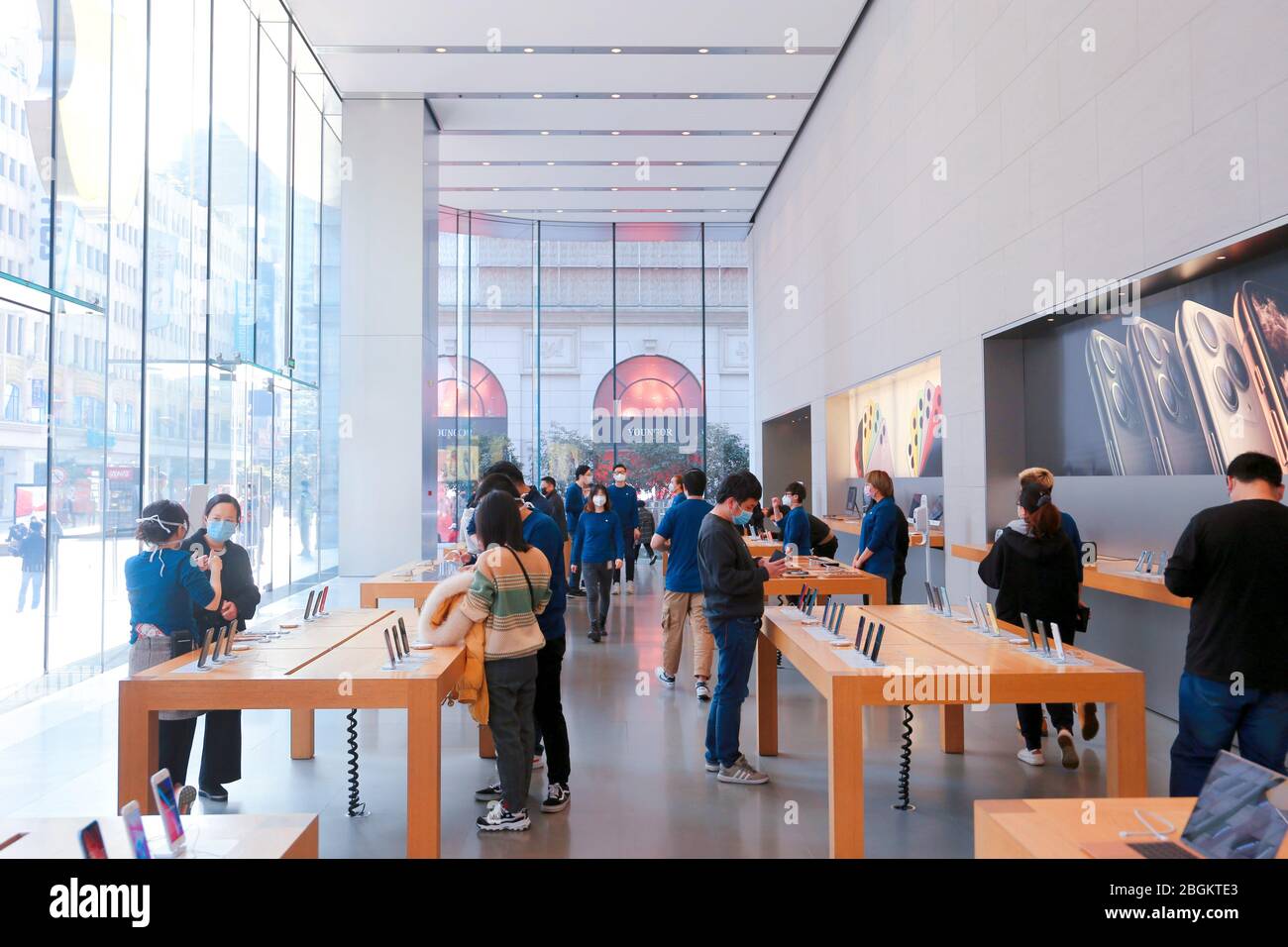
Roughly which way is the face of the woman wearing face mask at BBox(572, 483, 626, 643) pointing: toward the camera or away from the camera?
toward the camera

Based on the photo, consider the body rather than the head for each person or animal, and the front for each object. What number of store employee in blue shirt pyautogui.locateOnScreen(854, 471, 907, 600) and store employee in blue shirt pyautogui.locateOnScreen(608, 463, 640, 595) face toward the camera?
1

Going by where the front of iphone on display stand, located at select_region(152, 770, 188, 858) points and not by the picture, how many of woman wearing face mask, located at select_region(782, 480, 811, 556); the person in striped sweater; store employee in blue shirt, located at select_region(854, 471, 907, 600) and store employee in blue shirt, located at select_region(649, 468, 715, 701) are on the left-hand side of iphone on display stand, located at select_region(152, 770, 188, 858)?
4

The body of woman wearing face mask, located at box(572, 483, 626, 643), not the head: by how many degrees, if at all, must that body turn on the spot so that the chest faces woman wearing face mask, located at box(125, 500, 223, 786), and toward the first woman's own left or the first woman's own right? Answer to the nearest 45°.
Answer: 0° — they already face them

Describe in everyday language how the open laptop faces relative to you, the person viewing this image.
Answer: facing the viewer and to the left of the viewer

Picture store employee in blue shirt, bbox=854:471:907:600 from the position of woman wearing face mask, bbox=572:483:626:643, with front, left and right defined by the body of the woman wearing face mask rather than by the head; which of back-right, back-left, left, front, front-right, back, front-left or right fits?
front-left

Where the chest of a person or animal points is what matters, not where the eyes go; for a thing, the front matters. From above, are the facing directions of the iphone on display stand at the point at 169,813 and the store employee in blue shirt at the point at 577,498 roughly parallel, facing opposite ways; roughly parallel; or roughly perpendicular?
roughly parallel

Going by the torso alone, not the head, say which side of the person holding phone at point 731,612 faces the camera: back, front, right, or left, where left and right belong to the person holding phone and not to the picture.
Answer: right

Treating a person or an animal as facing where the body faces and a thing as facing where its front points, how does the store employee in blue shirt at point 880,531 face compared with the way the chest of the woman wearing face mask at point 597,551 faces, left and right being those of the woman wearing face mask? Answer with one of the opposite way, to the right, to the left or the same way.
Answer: to the right

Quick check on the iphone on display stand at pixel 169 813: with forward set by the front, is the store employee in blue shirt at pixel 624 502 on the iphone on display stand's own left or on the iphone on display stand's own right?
on the iphone on display stand's own left

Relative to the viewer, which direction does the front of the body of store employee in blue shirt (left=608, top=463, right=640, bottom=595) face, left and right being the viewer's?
facing the viewer
